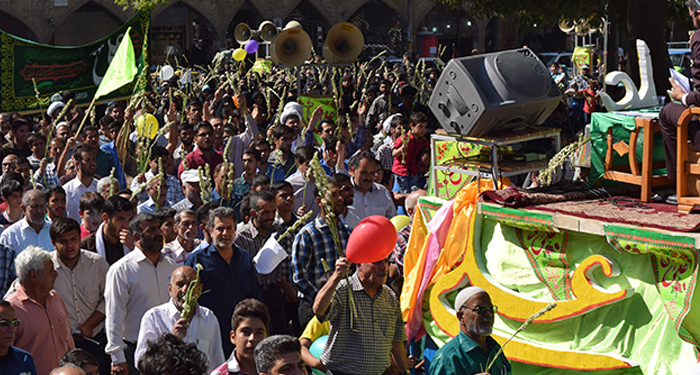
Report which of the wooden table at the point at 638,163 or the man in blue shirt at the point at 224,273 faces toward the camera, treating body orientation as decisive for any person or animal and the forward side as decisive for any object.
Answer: the man in blue shirt

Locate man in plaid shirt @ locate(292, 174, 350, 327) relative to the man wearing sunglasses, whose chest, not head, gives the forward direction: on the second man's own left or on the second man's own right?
on the second man's own left

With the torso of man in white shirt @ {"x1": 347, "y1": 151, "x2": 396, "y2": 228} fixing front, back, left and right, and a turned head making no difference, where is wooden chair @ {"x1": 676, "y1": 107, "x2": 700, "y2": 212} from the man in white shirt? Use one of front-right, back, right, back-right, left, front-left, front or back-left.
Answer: front-left

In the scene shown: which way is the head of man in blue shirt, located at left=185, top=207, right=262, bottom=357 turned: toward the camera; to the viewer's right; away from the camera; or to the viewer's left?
toward the camera

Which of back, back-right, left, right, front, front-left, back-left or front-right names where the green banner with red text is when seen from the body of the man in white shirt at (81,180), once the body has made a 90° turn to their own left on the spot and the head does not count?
front-left

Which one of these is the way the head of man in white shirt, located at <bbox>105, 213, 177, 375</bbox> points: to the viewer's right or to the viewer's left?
to the viewer's right

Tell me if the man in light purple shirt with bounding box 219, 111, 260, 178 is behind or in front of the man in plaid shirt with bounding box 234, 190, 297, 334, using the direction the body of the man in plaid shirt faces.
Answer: behind

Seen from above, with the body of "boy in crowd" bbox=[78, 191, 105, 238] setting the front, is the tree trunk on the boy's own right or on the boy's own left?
on the boy's own left

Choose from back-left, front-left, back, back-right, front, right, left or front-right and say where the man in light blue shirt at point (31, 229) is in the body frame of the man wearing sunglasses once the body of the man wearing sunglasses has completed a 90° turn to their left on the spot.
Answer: front-left

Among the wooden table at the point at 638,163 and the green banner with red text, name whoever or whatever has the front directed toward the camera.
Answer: the green banner with red text

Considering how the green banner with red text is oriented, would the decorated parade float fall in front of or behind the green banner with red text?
in front

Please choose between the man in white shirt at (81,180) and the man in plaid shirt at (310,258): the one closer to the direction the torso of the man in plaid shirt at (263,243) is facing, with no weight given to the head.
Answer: the man in plaid shirt

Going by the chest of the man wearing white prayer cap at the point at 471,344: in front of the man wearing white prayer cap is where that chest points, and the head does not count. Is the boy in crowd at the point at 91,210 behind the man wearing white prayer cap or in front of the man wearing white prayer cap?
behind

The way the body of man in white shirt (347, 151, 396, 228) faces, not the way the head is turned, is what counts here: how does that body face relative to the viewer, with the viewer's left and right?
facing the viewer

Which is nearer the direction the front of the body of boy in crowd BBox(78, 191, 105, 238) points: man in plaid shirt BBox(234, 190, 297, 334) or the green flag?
the man in plaid shirt

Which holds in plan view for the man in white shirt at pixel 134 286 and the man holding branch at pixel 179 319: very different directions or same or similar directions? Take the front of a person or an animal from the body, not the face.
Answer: same or similar directions

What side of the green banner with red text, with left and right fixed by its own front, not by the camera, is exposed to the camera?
front
